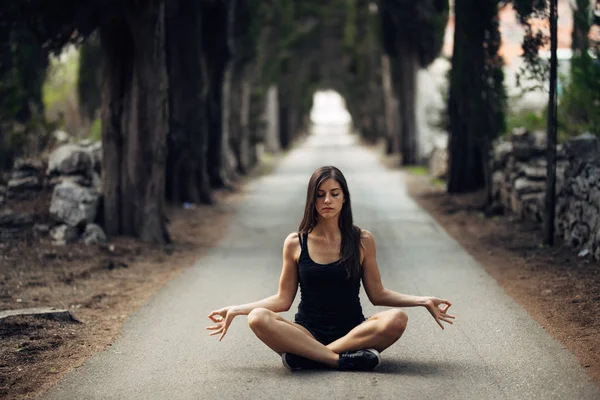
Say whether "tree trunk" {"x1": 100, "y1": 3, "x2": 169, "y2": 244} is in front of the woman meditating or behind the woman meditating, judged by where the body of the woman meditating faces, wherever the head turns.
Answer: behind

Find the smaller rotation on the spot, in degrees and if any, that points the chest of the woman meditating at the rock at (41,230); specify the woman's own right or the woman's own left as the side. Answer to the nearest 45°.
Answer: approximately 135° to the woman's own right

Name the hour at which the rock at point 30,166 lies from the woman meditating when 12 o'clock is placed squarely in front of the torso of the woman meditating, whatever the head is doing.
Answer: The rock is roughly at 5 o'clock from the woman meditating.

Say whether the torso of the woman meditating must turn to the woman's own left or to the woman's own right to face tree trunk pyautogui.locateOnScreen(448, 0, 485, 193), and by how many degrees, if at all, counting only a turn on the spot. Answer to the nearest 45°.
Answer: approximately 180°

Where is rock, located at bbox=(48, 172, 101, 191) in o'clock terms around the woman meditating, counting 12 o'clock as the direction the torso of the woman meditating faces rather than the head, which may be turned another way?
The rock is roughly at 5 o'clock from the woman meditating.

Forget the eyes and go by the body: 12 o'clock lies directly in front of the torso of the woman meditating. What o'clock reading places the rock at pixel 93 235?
The rock is roughly at 5 o'clock from the woman meditating.

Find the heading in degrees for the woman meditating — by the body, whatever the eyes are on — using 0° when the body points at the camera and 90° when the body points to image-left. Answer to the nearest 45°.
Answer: approximately 0°

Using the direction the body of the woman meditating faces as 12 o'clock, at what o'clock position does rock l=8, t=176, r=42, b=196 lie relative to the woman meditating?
The rock is roughly at 5 o'clock from the woman meditating.
